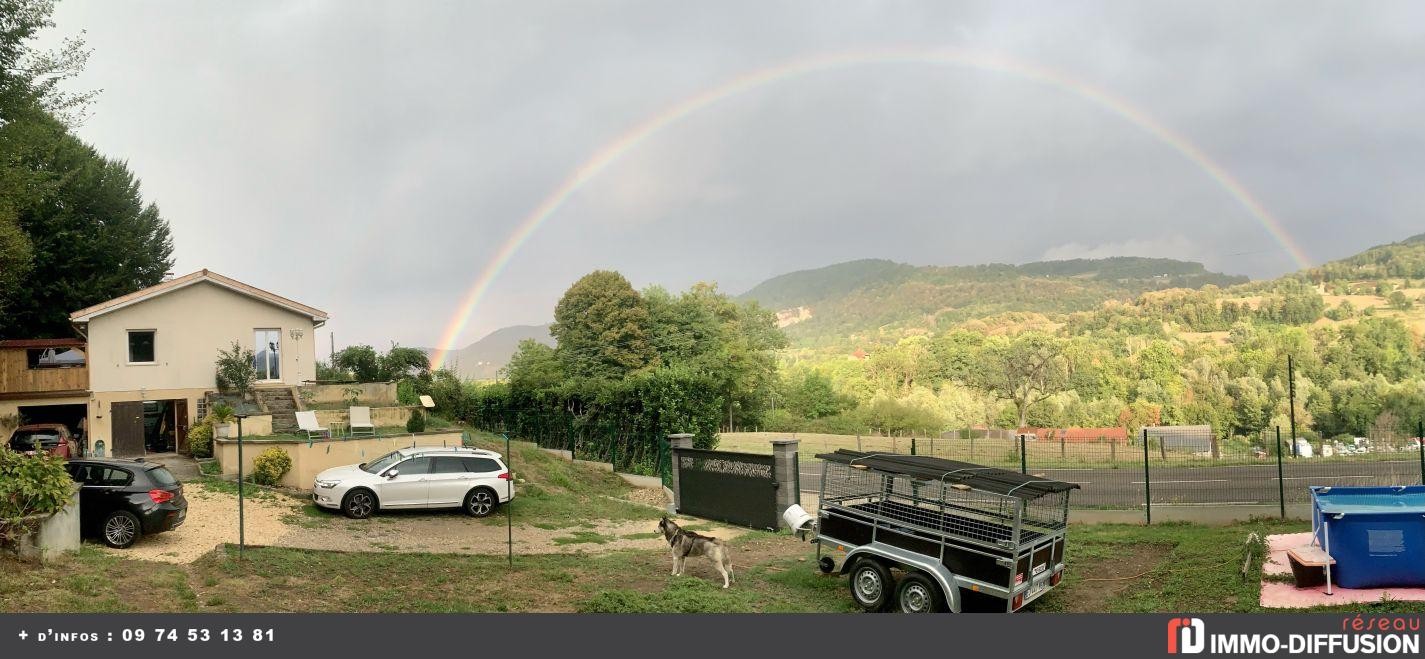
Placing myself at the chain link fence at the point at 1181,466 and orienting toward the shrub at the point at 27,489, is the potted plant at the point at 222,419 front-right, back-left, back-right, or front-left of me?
front-right

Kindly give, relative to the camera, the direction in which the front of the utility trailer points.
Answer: facing away from the viewer and to the left of the viewer

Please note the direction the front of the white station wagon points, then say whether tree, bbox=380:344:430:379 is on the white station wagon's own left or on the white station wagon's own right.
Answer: on the white station wagon's own right

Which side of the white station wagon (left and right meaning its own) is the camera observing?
left

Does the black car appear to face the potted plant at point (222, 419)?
no

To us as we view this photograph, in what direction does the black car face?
facing away from the viewer and to the left of the viewer

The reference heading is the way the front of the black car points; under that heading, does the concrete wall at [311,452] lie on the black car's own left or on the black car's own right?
on the black car's own right

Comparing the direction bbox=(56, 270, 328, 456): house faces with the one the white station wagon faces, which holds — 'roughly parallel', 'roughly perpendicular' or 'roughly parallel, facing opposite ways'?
roughly perpendicular

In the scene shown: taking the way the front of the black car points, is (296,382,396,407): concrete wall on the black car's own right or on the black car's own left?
on the black car's own right

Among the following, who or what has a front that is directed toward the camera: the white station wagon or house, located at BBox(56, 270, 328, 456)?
the house

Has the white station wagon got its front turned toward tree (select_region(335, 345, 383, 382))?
no

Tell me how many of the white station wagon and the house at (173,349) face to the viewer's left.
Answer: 1

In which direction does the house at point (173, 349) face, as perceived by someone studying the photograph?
facing the viewer

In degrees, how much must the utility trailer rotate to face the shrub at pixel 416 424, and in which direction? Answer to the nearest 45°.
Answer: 0° — it already faces it

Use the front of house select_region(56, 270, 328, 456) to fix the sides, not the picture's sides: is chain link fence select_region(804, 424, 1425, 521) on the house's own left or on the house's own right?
on the house's own left

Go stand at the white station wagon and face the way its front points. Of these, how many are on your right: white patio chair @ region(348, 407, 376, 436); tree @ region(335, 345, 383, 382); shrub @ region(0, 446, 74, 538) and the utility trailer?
2
